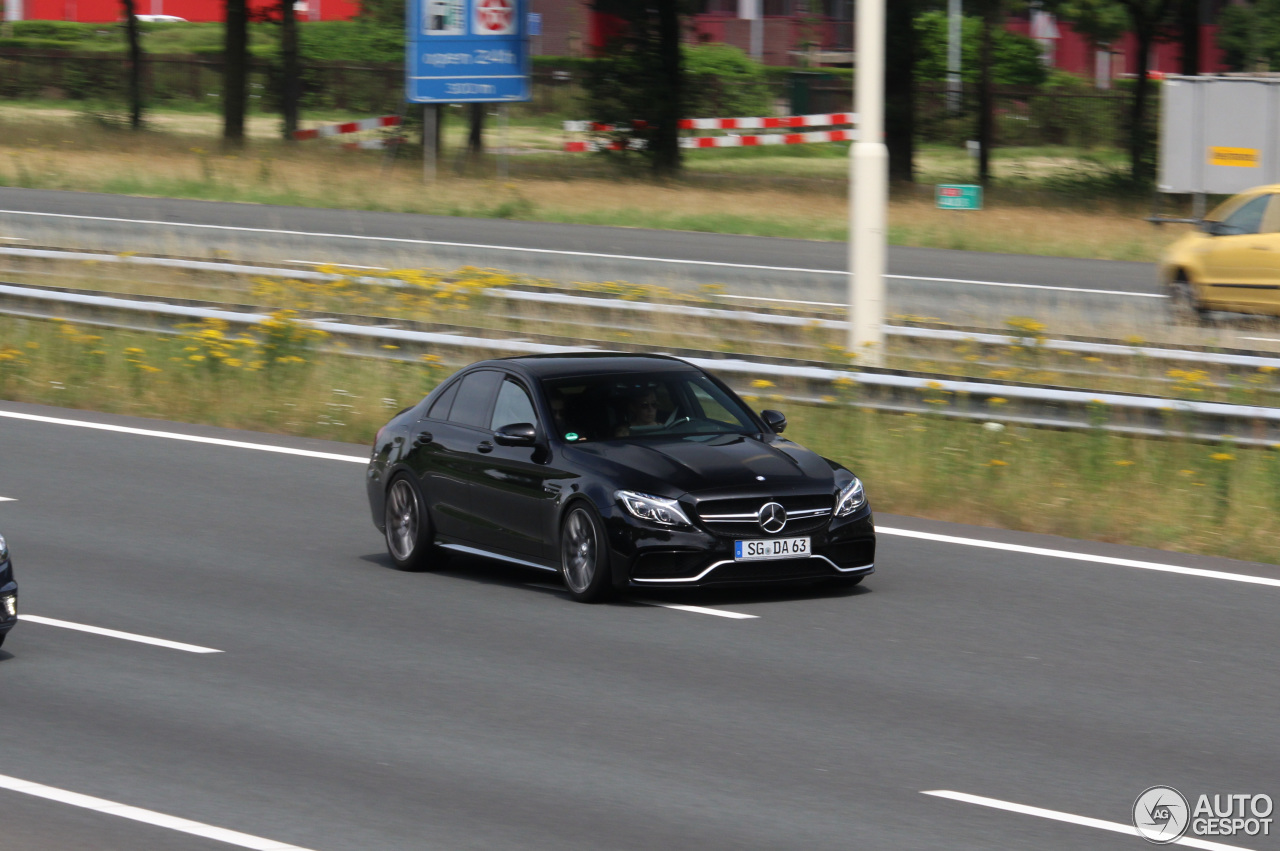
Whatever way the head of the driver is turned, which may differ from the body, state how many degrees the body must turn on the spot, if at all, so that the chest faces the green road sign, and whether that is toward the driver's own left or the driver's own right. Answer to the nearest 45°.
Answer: approximately 135° to the driver's own left

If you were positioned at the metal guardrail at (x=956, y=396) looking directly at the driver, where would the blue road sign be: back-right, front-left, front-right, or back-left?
back-right

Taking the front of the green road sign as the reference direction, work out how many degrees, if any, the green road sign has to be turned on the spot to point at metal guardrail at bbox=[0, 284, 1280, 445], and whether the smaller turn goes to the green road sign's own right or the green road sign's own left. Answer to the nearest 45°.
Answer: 0° — it already faces it

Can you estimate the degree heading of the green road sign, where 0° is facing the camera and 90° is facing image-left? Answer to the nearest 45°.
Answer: approximately 0°

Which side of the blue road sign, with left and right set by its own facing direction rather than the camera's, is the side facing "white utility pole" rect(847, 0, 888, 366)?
front

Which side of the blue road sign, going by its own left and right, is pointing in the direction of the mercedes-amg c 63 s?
front

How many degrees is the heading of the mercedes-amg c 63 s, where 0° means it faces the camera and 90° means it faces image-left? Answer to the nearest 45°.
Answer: approximately 315°

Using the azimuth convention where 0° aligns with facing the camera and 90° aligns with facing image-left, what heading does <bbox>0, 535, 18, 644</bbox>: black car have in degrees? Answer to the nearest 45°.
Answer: approximately 315°

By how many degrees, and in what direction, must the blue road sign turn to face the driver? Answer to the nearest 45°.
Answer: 0° — it already faces them

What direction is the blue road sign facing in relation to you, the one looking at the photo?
facing the viewer

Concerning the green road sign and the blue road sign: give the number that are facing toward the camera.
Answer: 2

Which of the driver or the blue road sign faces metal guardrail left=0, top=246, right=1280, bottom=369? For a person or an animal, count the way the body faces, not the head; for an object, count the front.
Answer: the blue road sign

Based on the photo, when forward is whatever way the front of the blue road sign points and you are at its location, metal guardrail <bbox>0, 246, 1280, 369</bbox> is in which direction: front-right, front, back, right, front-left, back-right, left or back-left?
front
